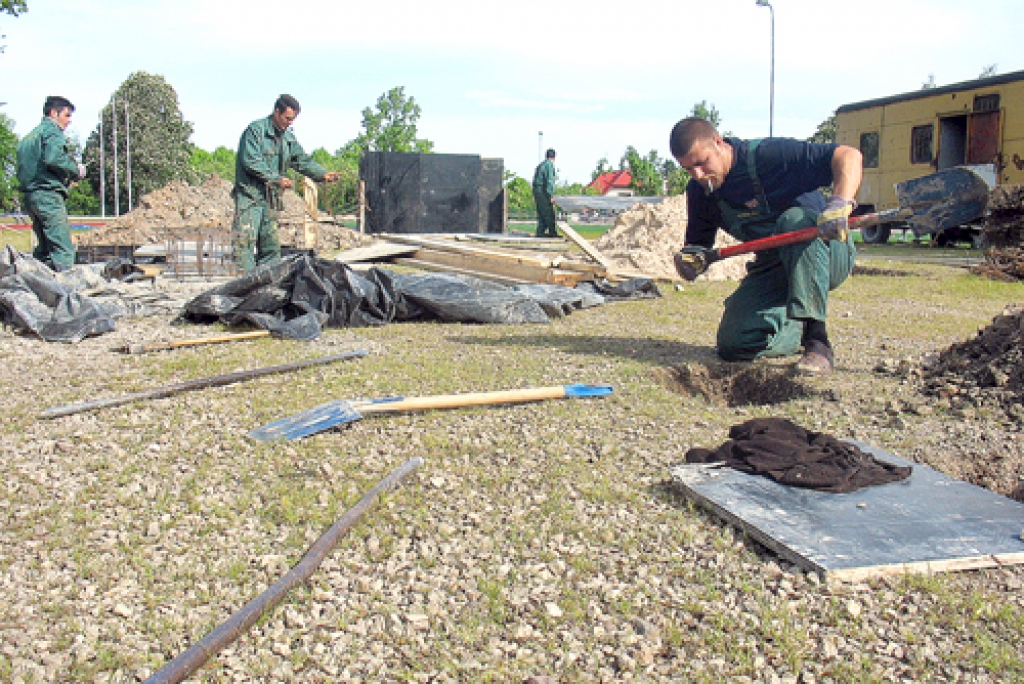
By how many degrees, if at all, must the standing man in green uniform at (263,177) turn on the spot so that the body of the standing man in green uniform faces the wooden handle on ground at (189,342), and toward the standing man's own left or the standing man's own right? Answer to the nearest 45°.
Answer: approximately 45° to the standing man's own right

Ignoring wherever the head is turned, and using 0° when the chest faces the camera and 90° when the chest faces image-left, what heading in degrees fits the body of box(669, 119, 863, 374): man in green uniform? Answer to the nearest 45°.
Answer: approximately 45°

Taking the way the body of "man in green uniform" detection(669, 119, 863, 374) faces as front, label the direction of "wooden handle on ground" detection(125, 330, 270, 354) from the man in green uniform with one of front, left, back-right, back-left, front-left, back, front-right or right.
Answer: front-right

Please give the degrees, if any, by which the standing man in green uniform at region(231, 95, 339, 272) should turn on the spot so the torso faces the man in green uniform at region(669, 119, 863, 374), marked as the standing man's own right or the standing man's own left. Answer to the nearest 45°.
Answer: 0° — they already face them

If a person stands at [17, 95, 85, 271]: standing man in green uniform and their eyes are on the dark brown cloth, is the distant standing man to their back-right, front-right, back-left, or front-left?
back-left

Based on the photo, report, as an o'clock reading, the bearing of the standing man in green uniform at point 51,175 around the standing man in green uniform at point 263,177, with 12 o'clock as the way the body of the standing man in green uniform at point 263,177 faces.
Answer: the standing man in green uniform at point 51,175 is roughly at 5 o'clock from the standing man in green uniform at point 263,177.

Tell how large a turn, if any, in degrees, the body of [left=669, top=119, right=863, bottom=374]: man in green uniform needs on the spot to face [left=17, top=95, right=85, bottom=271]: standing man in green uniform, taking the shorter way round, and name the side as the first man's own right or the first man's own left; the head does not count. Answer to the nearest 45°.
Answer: approximately 45° to the first man's own right

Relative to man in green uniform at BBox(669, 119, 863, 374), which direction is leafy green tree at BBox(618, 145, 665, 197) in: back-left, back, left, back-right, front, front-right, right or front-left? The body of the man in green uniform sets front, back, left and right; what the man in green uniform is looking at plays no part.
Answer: back-right

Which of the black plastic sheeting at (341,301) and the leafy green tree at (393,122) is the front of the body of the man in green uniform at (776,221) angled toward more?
the black plastic sheeting

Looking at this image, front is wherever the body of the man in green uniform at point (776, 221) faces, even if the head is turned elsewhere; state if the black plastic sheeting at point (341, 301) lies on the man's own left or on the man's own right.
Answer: on the man's own right

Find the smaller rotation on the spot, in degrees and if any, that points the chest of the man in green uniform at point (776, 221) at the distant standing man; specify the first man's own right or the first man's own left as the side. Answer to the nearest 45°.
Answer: approximately 135° to the first man's own right

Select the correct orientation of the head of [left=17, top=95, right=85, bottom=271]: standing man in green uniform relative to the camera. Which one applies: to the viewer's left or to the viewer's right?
to the viewer's right

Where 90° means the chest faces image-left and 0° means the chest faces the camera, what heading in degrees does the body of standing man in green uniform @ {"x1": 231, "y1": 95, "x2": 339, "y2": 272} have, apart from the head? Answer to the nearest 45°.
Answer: approximately 315°
